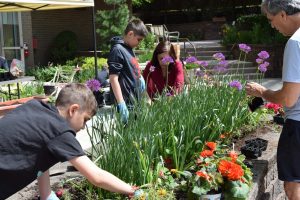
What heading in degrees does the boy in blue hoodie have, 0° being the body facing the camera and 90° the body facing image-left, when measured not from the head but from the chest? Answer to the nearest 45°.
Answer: approximately 315°

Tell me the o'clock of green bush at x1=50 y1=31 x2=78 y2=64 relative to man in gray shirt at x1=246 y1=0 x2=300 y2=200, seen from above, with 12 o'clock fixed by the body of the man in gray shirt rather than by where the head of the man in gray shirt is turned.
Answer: The green bush is roughly at 2 o'clock from the man in gray shirt.

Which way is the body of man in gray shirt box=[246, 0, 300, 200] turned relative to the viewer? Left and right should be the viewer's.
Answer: facing to the left of the viewer

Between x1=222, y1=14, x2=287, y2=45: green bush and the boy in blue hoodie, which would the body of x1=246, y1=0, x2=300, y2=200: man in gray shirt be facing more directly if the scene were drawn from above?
the boy in blue hoodie

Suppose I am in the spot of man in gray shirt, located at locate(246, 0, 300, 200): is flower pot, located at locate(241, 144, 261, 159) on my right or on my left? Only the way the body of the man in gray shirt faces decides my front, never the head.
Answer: on my right

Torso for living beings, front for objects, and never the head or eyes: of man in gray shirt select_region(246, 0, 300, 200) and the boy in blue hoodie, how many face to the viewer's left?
1

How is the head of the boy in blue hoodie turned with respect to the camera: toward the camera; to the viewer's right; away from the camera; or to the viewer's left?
to the viewer's right

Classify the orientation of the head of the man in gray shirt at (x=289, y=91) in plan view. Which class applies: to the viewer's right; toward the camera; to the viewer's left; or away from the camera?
to the viewer's left

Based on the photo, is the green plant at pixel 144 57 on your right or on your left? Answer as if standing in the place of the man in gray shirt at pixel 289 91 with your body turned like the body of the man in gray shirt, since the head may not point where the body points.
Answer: on your right

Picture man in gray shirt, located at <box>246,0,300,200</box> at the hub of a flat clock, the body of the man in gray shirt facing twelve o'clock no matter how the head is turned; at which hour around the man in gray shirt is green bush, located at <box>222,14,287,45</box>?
The green bush is roughly at 3 o'clock from the man in gray shirt.

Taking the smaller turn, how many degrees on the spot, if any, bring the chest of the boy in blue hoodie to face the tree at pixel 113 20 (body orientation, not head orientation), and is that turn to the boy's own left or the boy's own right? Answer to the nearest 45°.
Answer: approximately 135° to the boy's own left
